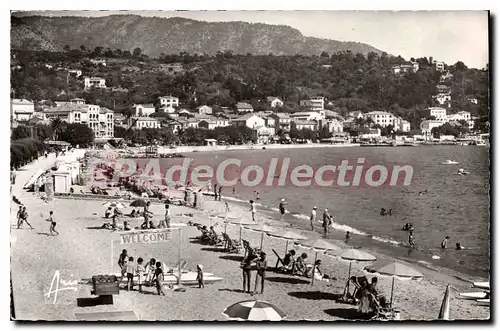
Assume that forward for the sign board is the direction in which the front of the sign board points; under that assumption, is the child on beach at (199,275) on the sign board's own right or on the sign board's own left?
on the sign board's own left

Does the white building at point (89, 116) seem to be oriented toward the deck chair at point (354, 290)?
yes

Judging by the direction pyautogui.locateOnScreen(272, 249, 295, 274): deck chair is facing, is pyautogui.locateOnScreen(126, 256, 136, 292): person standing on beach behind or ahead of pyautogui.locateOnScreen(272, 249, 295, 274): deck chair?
behind

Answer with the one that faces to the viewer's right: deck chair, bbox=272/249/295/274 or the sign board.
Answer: the deck chair

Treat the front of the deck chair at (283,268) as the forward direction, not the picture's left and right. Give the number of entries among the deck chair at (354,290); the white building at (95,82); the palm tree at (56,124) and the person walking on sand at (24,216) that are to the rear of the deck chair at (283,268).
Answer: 3

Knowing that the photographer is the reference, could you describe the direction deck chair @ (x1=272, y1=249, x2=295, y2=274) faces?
facing to the right of the viewer

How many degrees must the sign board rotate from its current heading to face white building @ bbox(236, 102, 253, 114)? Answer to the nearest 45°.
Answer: approximately 135° to its left

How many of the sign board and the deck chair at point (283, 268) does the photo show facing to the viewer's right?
1

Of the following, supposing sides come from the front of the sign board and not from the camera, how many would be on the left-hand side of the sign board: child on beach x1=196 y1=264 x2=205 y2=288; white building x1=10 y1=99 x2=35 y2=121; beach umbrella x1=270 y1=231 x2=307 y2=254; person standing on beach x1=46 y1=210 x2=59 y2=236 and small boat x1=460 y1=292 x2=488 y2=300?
3

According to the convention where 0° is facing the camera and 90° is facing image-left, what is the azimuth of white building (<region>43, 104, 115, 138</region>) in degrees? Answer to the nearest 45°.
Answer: approximately 315°
